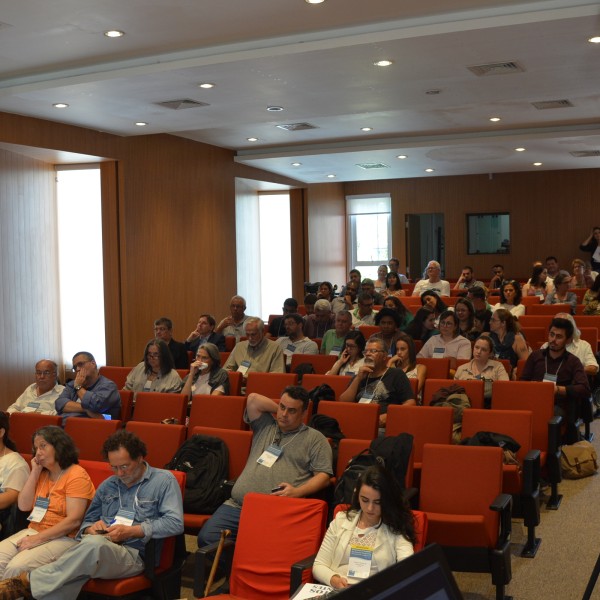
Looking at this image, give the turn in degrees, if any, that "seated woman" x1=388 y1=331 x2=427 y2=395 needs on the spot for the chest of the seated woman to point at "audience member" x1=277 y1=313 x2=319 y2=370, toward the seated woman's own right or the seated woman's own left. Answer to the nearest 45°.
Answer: approximately 90° to the seated woman's own right

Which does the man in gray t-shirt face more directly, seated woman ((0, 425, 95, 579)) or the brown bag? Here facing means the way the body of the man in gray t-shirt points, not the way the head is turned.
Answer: the seated woman

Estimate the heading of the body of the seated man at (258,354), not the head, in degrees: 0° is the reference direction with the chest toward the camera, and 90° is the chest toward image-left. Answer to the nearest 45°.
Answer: approximately 45°

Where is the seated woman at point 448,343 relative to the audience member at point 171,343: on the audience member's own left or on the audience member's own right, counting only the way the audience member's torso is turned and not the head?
on the audience member's own left

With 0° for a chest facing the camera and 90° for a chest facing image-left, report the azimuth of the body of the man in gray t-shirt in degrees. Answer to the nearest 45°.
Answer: approximately 45°

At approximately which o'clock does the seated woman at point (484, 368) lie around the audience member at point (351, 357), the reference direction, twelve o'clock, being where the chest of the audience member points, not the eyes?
The seated woman is roughly at 8 o'clock from the audience member.

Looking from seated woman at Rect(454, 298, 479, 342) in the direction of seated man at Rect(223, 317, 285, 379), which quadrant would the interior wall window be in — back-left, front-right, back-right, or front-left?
back-right

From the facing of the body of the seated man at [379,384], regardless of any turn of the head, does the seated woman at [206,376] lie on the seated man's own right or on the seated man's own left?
on the seated man's own right

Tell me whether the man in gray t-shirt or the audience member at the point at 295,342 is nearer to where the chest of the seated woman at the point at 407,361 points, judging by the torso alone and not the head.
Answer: the man in gray t-shirt

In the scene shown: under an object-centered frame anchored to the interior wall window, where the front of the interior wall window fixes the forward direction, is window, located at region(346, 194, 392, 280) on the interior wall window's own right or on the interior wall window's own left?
on the interior wall window's own right

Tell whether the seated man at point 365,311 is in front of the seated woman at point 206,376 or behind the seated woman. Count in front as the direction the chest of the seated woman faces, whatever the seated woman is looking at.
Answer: behind

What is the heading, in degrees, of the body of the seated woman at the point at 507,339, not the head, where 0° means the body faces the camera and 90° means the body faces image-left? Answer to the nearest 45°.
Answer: approximately 45°

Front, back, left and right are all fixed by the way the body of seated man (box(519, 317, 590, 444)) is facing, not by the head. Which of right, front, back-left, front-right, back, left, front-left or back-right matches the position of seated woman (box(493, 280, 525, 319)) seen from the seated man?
back-right
